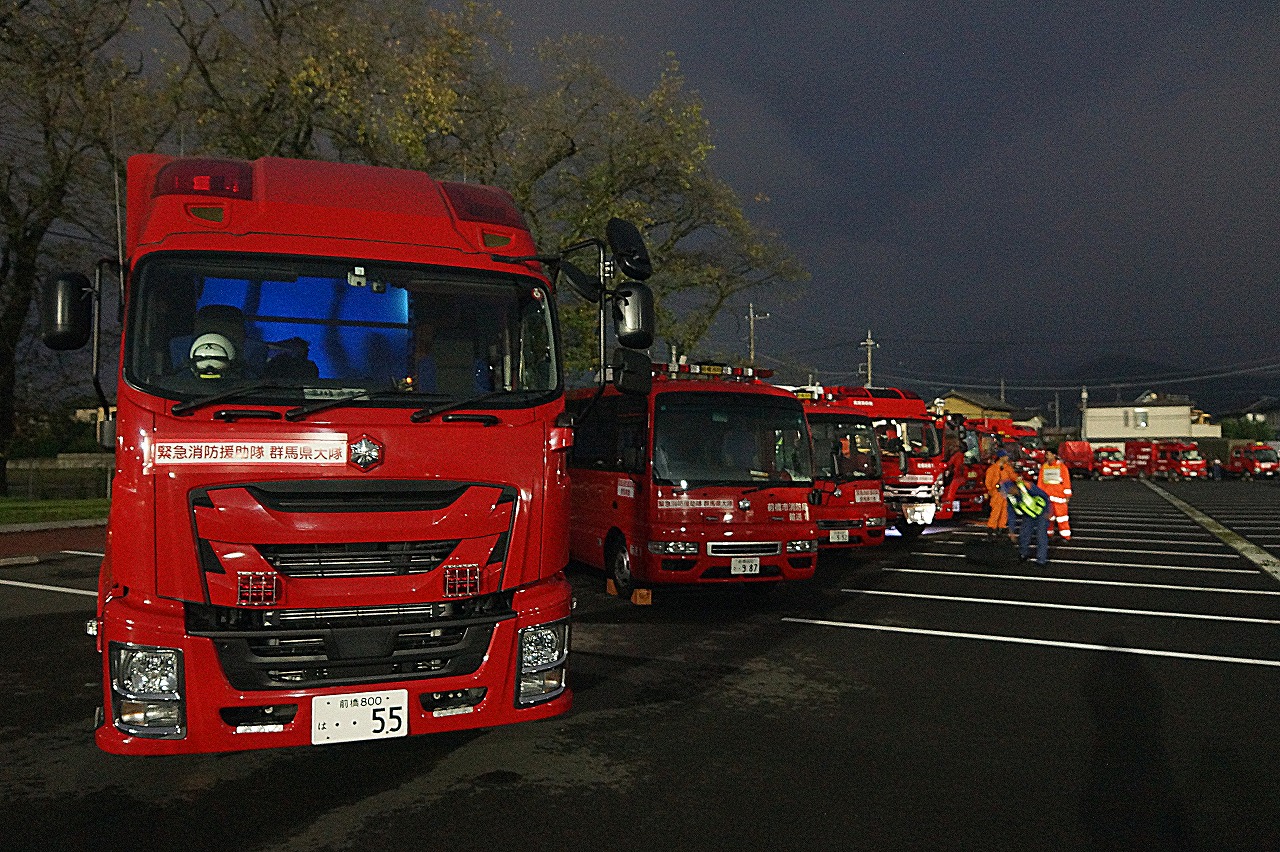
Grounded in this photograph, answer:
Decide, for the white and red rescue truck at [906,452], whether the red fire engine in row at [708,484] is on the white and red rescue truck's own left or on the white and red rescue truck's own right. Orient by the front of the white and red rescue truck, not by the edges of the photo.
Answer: on the white and red rescue truck's own right

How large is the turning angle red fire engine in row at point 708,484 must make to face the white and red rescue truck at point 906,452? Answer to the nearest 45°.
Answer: approximately 90° to its left

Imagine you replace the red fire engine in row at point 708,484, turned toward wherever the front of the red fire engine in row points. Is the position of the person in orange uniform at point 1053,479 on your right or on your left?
on your left

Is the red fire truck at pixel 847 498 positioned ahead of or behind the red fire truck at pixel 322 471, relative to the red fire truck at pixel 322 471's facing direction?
behind

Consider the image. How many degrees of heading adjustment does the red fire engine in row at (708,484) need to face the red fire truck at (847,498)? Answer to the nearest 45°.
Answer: approximately 90° to its left

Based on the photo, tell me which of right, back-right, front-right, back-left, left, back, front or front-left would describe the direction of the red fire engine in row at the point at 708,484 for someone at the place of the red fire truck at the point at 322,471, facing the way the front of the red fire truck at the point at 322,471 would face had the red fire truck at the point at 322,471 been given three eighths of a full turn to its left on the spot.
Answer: front

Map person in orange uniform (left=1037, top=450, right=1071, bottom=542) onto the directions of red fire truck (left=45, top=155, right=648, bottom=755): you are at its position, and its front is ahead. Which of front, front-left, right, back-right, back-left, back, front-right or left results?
back-left

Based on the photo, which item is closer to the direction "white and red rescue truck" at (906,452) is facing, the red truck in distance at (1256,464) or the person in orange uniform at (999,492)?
the person in orange uniform

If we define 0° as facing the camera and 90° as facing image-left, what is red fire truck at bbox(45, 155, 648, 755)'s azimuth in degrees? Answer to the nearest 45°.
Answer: approximately 0°

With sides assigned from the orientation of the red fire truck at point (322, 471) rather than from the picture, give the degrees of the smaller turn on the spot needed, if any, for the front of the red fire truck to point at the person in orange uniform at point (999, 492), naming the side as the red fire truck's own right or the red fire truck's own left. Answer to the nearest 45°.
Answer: approximately 135° to the red fire truck's own left

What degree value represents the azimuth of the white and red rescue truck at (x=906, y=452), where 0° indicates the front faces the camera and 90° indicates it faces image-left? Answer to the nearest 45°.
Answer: approximately 315°

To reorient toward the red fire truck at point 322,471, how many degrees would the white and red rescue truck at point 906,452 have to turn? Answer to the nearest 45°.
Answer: approximately 45° to its right

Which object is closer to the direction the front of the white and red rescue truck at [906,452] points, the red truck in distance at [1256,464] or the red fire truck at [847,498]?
the red fire truck
